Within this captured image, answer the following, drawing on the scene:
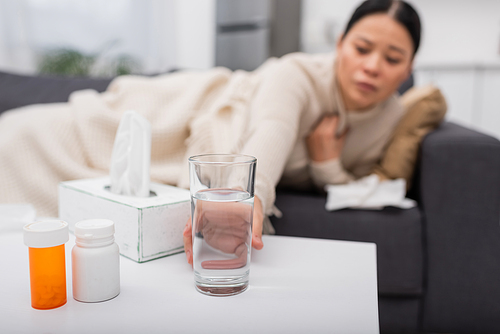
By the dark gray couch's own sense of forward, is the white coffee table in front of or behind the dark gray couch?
in front

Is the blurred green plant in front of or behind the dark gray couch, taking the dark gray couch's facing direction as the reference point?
behind

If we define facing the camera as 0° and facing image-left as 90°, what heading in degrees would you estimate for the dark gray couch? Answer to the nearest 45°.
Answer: approximately 0°

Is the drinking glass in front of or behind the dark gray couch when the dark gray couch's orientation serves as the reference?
in front
